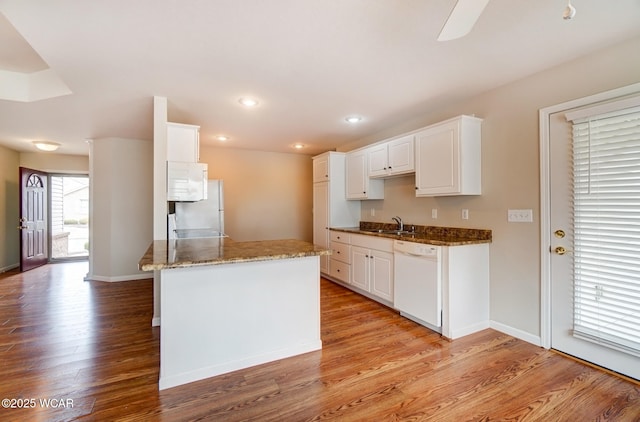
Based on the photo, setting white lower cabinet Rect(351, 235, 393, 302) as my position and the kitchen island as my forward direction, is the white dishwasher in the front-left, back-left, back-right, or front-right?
front-left

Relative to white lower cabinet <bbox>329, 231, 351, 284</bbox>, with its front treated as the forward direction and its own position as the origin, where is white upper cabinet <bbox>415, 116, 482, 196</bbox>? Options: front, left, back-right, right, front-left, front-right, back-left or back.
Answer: left

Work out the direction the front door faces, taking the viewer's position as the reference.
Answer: facing the viewer and to the right of the viewer

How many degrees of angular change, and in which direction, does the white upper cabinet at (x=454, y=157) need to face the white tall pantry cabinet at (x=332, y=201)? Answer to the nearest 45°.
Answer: approximately 90° to its right

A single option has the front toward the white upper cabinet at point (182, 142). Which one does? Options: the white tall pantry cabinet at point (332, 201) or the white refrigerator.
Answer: the white tall pantry cabinet at point (332, 201)

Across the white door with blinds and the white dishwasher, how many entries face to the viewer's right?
0

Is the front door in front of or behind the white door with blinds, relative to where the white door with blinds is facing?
in front

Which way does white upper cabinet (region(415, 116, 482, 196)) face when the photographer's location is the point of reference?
facing the viewer and to the left of the viewer

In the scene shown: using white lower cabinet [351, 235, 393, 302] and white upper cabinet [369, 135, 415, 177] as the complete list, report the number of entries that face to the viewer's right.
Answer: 0

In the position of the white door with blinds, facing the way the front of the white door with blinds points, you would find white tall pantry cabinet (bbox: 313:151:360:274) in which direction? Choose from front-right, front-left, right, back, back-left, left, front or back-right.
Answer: front-right

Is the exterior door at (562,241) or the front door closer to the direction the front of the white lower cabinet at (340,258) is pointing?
the front door

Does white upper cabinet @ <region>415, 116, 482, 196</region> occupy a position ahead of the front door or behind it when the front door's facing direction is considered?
ahead
